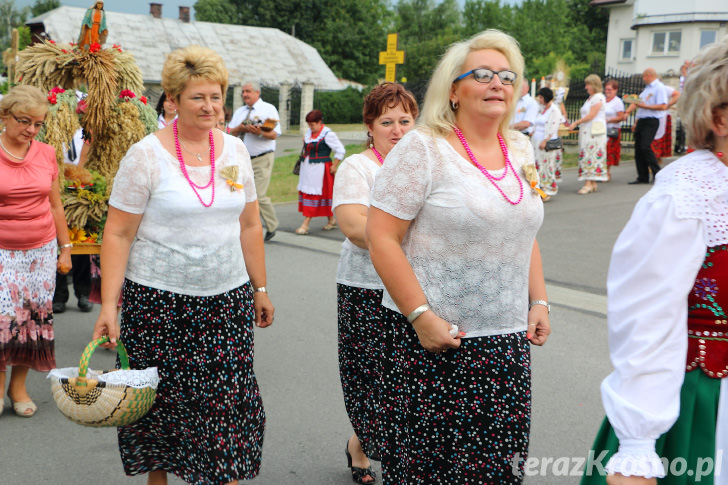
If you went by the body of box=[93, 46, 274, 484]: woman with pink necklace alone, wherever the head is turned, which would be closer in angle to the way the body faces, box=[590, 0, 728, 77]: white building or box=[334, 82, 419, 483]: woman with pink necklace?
the woman with pink necklace

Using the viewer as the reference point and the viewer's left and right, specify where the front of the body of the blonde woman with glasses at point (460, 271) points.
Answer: facing the viewer and to the right of the viewer

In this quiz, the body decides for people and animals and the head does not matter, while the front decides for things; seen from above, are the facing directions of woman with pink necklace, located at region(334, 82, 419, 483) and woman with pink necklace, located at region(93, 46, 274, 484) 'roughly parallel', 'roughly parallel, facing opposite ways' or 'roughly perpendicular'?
roughly parallel

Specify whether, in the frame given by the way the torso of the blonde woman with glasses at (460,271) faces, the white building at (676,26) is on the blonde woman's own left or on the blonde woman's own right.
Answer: on the blonde woman's own left

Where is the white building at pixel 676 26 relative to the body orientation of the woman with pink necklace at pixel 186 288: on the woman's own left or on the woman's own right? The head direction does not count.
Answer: on the woman's own left

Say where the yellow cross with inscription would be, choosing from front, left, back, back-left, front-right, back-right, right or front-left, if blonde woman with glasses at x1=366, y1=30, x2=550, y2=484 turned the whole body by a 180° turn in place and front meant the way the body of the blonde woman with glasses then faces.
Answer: front-right

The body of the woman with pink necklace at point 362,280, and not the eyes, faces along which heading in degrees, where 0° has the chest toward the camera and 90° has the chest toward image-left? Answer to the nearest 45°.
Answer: approximately 315°

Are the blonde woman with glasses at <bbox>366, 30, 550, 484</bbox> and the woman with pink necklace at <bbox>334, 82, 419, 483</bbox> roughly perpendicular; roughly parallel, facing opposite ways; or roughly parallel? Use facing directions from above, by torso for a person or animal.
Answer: roughly parallel

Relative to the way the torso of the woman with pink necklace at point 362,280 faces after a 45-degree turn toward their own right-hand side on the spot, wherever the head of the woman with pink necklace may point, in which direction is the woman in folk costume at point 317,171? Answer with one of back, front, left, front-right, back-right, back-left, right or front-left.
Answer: back

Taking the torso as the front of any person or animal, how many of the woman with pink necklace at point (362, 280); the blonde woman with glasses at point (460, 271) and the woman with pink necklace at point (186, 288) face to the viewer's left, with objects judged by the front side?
0

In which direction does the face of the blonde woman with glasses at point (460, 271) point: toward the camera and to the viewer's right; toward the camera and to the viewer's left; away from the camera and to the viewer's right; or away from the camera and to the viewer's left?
toward the camera and to the viewer's right

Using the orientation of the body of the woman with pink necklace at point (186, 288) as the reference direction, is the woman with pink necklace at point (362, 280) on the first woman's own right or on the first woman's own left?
on the first woman's own left

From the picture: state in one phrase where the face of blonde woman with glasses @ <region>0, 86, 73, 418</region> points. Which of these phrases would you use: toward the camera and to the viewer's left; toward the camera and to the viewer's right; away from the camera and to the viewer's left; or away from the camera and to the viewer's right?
toward the camera and to the viewer's right

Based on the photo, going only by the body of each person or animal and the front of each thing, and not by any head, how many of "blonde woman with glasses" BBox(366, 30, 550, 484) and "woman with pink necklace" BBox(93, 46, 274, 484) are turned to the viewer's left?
0
